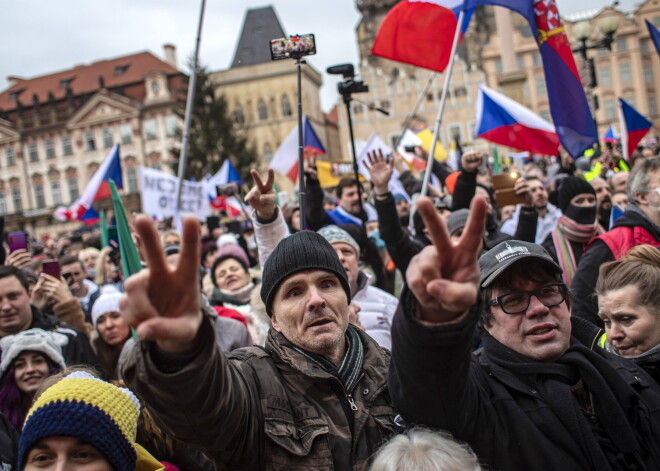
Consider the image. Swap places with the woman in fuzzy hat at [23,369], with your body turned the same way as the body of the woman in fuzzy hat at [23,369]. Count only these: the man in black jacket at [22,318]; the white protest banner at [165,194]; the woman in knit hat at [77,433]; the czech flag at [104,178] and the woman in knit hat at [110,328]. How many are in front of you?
1

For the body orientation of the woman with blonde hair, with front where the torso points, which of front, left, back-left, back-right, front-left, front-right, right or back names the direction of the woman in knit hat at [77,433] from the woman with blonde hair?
front

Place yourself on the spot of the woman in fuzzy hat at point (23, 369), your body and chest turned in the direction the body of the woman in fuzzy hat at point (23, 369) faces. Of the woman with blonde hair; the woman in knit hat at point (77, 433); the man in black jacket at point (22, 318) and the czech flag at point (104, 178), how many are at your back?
2

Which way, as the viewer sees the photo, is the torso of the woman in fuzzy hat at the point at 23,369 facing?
toward the camera

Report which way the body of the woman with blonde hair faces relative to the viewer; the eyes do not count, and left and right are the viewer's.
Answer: facing the viewer and to the left of the viewer

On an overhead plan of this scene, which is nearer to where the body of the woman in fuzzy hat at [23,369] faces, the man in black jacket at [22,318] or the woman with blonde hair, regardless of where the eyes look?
the woman with blonde hair

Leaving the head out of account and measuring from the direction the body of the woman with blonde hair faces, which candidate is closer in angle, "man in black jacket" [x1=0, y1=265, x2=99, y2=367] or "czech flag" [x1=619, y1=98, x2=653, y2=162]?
the man in black jacket

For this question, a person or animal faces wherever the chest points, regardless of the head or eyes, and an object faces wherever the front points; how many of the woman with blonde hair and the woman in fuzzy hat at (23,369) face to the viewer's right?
0

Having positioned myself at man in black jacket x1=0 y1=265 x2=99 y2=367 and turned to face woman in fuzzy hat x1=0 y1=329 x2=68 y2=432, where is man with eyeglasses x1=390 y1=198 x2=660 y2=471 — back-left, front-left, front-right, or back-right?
front-left

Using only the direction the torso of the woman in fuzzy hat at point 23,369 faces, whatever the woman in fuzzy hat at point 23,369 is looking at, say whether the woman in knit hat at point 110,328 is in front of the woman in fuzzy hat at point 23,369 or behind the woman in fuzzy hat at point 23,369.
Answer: behind

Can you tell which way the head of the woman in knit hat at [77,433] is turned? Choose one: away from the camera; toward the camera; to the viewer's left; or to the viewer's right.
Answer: toward the camera

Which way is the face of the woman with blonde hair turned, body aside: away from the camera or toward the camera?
toward the camera
